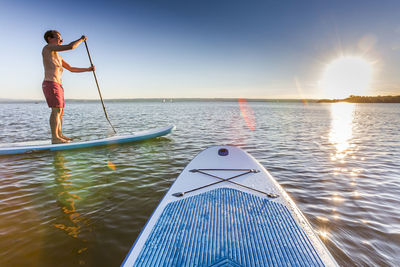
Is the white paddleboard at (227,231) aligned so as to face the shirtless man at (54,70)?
no

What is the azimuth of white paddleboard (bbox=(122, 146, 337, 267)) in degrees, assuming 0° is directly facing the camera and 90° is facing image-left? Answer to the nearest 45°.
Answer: approximately 180°

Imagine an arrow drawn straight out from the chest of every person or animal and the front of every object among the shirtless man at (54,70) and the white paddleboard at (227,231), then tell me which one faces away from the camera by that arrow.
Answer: the white paddleboard

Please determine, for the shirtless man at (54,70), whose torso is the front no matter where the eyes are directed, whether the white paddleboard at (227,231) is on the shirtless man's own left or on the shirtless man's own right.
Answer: on the shirtless man's own right

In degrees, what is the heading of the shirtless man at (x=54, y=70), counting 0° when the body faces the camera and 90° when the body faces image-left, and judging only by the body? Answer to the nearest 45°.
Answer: approximately 270°

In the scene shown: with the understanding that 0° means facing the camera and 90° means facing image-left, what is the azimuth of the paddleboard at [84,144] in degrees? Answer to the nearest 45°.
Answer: approximately 270°

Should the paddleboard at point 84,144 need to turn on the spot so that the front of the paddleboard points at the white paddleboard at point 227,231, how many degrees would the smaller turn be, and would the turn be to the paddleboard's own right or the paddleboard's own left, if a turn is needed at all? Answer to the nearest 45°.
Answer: approximately 90° to the paddleboard's own right

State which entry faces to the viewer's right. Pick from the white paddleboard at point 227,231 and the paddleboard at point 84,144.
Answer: the paddleboard

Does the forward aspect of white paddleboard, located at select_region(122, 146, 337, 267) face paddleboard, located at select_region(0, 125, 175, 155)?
no
